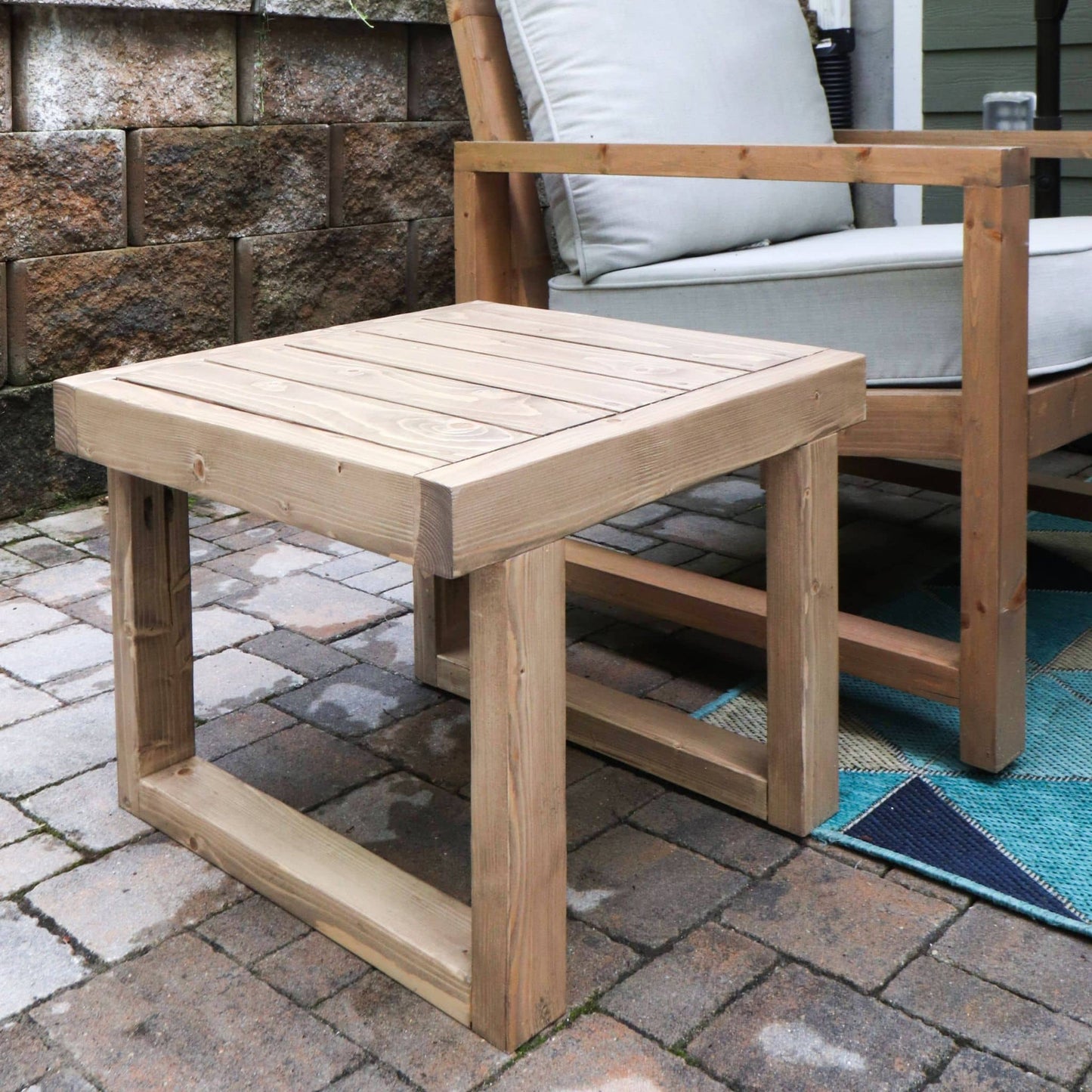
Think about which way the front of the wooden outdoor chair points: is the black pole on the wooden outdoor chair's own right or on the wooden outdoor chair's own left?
on the wooden outdoor chair's own left

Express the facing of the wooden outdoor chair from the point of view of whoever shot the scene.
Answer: facing the viewer and to the right of the viewer

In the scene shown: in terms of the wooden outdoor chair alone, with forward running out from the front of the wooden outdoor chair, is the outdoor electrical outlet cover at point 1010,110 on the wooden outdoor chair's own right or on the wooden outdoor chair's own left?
on the wooden outdoor chair's own left

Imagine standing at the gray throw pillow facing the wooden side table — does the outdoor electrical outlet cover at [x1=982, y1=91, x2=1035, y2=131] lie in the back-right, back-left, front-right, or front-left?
back-left
